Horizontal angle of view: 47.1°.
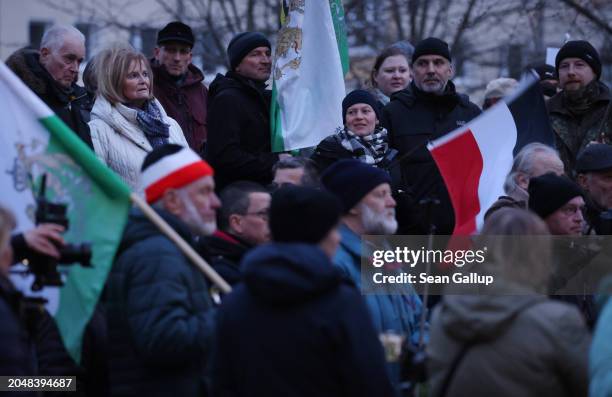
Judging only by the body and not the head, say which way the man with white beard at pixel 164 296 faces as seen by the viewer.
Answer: to the viewer's right

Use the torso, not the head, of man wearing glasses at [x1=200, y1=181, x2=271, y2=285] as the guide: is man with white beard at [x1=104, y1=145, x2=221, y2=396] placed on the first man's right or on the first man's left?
on the first man's right

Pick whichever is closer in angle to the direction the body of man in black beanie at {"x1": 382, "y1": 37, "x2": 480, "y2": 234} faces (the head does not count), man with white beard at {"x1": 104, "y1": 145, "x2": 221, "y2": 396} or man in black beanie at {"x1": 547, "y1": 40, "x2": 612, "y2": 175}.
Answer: the man with white beard

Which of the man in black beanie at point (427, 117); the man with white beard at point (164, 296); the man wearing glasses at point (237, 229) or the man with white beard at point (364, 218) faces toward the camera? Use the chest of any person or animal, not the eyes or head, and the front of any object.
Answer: the man in black beanie

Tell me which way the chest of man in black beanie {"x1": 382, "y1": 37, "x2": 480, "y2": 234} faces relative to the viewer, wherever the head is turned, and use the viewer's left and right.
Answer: facing the viewer

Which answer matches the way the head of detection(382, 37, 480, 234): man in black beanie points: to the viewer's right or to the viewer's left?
to the viewer's left

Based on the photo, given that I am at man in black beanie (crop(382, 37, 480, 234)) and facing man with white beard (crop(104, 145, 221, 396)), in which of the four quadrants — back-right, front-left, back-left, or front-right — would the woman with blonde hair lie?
front-right

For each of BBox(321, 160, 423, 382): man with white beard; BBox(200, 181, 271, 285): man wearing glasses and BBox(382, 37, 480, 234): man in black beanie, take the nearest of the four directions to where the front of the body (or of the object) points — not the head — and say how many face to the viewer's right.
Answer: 2

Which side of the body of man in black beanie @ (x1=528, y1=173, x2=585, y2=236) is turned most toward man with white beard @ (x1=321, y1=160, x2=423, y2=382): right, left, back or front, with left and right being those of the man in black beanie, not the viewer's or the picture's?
right

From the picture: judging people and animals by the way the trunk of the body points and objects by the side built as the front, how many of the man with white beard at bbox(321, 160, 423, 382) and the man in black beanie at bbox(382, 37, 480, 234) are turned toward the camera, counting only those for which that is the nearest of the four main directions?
1

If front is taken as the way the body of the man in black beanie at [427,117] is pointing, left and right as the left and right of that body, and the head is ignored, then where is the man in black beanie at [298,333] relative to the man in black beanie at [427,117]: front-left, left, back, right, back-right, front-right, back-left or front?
front

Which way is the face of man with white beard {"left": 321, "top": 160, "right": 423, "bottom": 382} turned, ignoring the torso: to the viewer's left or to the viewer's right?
to the viewer's right

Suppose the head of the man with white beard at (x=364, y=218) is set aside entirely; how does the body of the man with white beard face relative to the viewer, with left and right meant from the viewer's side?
facing to the right of the viewer

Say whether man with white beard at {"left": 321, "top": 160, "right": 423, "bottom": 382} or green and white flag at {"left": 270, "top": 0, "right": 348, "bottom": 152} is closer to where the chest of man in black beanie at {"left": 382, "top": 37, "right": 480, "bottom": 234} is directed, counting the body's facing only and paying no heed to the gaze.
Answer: the man with white beard

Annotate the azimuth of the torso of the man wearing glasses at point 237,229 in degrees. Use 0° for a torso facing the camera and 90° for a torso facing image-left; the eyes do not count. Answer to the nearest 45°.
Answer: approximately 270°
